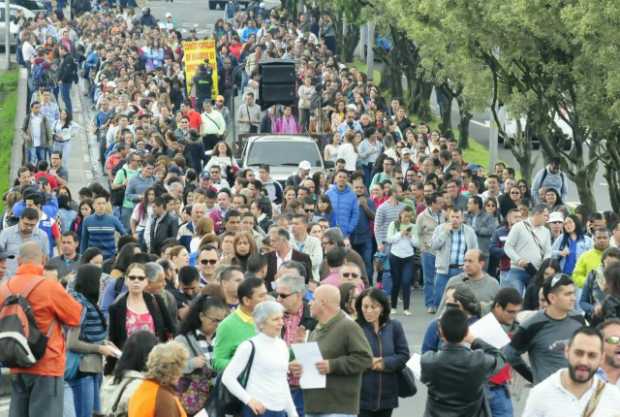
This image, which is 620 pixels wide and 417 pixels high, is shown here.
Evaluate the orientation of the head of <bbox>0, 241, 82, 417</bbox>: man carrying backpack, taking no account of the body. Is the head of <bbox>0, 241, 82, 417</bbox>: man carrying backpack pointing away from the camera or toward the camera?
away from the camera

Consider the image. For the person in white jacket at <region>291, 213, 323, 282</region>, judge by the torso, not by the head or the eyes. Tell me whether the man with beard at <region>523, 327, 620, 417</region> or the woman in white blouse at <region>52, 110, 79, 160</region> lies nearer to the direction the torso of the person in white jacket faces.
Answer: the man with beard

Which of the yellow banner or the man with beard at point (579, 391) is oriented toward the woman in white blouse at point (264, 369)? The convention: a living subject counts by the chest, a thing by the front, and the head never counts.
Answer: the yellow banner

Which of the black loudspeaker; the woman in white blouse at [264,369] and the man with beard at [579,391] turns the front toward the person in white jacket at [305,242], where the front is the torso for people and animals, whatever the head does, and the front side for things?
the black loudspeaker

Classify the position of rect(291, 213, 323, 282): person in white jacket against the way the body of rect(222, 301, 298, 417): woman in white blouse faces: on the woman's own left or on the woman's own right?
on the woman's own left

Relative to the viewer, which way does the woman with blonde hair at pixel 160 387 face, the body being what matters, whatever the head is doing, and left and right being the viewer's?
facing away from the viewer and to the right of the viewer

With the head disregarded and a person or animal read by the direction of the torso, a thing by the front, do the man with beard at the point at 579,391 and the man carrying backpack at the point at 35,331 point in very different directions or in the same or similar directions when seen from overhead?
very different directions

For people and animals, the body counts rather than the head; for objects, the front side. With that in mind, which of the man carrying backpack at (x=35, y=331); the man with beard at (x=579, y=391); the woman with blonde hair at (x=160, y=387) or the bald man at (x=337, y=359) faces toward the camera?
the man with beard

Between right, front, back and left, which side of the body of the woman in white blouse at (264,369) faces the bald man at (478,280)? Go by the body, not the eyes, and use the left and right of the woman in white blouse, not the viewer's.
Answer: left

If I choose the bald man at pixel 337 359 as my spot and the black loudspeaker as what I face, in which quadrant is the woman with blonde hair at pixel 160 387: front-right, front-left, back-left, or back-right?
back-left
